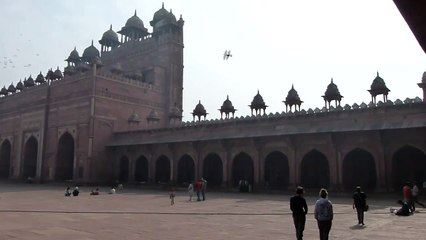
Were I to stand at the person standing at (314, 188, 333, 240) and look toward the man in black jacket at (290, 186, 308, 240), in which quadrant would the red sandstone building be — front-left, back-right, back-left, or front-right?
front-right

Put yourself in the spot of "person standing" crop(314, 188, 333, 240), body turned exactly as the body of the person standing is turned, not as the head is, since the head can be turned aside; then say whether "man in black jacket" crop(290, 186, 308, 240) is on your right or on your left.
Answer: on your left

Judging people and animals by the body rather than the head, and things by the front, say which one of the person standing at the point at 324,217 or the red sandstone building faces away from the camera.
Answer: the person standing

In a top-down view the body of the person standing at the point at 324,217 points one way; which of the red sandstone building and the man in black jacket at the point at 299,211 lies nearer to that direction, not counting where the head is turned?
the red sandstone building

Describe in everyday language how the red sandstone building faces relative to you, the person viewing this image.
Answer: facing the viewer and to the left of the viewer

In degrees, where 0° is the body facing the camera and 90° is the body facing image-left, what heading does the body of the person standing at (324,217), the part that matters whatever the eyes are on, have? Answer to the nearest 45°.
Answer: approximately 180°

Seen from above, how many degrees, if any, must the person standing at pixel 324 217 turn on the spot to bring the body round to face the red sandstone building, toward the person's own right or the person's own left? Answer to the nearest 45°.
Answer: approximately 45° to the person's own left

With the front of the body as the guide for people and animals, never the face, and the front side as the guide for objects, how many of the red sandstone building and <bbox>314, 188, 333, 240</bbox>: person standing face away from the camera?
1

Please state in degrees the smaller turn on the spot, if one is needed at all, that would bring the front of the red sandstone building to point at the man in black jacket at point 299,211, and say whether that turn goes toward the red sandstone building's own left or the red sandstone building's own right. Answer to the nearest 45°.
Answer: approximately 45° to the red sandstone building's own left

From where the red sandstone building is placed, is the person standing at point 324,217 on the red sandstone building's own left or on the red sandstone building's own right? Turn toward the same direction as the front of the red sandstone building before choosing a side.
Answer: on the red sandstone building's own left
